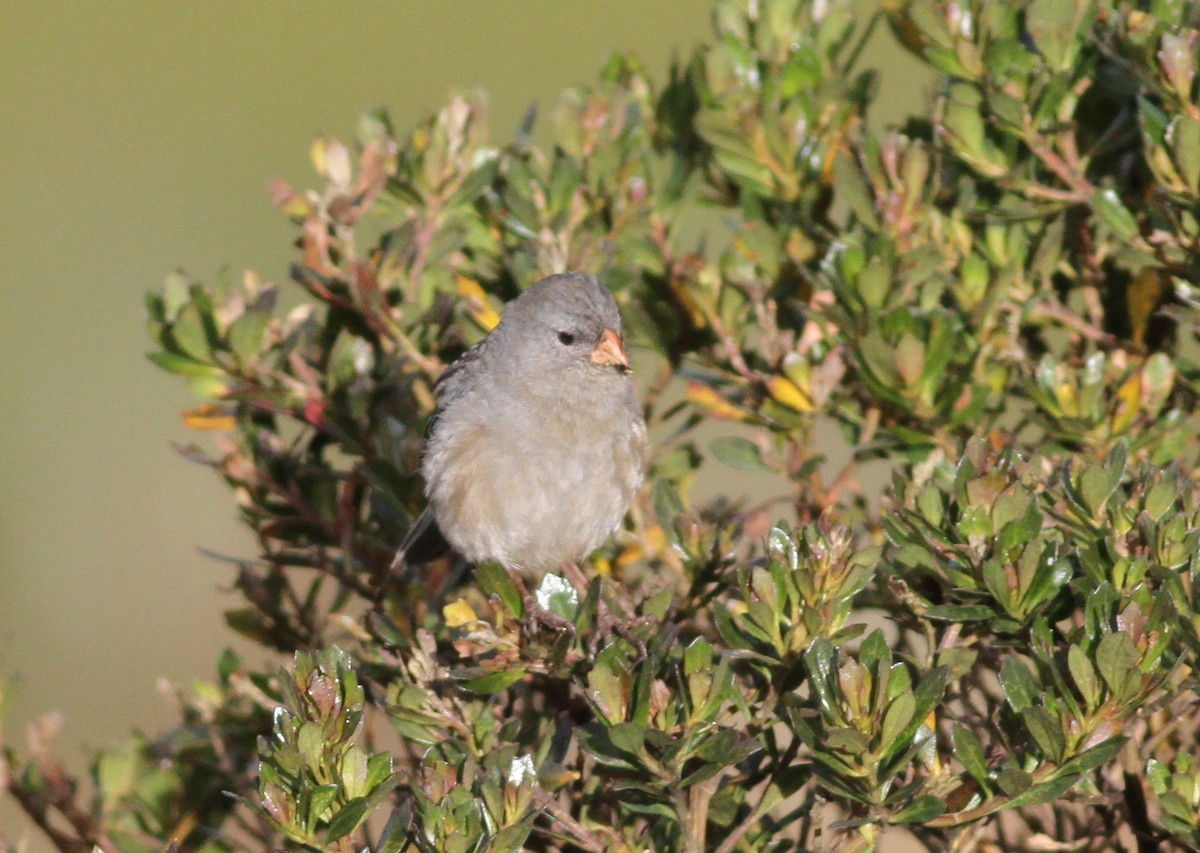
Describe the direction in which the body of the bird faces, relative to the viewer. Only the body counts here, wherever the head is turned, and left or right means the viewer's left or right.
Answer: facing the viewer and to the right of the viewer
